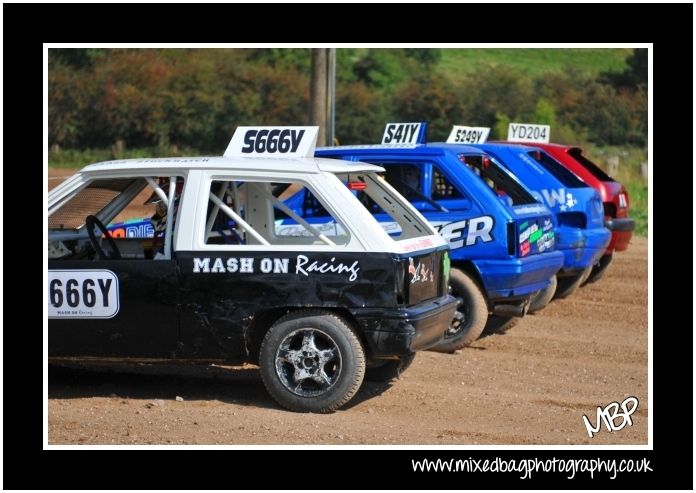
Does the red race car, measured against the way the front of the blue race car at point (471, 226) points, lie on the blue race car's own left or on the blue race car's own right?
on the blue race car's own right

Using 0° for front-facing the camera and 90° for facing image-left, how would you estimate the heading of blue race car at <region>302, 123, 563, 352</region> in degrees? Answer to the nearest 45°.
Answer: approximately 135°

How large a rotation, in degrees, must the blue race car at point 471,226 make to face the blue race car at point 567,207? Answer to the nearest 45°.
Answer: approximately 90° to its right
